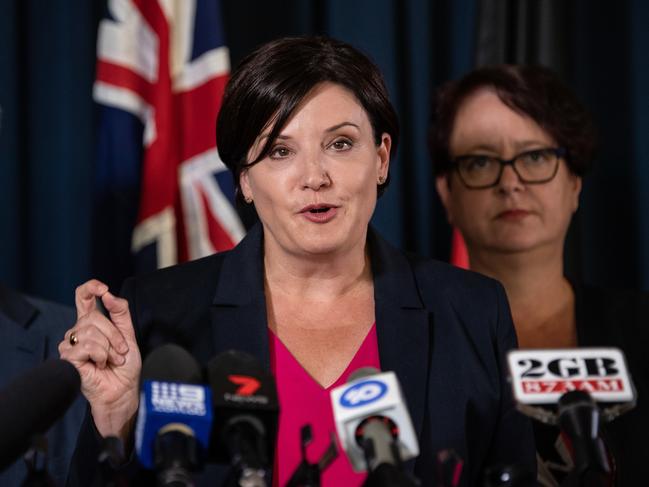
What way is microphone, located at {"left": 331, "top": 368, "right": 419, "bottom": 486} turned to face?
away from the camera

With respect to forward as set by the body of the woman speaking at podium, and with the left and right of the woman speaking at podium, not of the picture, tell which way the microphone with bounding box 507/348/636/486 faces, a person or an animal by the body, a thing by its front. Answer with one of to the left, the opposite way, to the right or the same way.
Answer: the opposite way

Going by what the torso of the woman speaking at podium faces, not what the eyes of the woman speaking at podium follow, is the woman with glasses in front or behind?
behind

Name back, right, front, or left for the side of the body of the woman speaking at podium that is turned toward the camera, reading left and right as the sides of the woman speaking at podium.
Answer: front

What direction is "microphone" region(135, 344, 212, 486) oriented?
away from the camera

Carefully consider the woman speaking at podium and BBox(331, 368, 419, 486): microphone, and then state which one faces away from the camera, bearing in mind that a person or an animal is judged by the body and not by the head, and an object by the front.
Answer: the microphone

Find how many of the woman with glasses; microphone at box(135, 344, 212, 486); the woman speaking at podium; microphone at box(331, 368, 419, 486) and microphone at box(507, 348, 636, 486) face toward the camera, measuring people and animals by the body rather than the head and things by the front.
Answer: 2

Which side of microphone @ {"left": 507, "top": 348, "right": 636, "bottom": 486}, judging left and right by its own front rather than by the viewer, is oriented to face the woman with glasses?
front

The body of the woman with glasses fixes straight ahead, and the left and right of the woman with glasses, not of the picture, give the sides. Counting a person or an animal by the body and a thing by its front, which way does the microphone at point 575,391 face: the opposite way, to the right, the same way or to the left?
the opposite way

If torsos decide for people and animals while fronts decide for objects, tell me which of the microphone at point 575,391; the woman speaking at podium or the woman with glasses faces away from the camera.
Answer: the microphone

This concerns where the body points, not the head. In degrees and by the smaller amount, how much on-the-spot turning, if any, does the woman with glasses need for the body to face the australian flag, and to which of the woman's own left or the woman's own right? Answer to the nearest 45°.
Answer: approximately 90° to the woman's own right

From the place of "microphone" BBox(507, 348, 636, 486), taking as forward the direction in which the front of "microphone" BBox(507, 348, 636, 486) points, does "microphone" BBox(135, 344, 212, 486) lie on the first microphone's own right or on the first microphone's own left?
on the first microphone's own left
